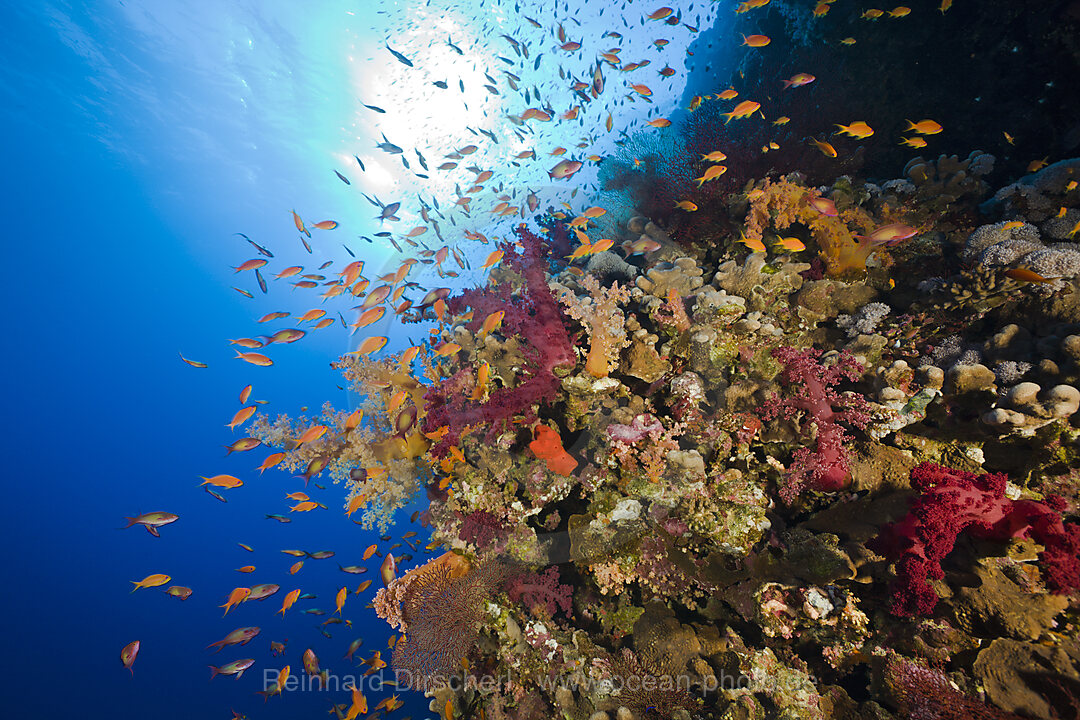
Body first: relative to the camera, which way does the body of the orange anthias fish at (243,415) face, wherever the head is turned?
to the viewer's right

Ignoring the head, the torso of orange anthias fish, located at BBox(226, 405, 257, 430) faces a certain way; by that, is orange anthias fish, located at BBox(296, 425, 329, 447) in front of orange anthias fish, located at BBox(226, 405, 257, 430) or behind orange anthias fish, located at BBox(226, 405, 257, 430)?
in front
